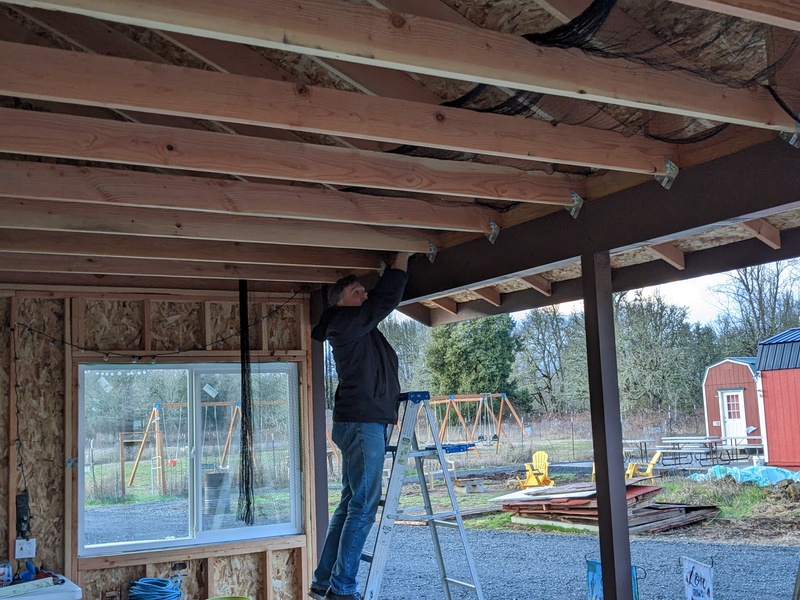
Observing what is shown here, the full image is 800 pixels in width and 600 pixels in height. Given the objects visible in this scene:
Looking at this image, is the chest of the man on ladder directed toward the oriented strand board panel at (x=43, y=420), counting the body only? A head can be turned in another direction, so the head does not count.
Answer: no

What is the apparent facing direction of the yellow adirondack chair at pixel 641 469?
to the viewer's left

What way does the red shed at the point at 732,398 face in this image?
toward the camera

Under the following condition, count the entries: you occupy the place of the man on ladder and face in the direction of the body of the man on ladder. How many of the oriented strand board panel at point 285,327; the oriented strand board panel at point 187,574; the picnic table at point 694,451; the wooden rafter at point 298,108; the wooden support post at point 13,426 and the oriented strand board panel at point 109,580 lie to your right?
1

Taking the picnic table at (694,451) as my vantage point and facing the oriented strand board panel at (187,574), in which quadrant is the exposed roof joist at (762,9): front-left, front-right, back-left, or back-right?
front-left

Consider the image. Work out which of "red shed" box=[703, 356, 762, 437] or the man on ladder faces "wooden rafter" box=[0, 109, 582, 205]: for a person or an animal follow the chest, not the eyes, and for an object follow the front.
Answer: the red shed

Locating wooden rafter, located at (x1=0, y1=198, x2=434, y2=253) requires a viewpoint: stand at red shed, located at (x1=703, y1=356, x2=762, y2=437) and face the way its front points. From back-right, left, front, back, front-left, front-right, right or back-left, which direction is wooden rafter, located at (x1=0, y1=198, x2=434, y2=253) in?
front

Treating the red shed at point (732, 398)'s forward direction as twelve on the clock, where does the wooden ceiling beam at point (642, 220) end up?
The wooden ceiling beam is roughly at 12 o'clock from the red shed.

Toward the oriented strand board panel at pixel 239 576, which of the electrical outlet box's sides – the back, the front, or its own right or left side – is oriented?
left

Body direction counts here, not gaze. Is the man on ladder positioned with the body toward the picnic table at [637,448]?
no

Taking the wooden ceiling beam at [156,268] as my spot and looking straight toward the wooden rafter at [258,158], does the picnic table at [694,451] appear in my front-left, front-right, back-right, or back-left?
back-left

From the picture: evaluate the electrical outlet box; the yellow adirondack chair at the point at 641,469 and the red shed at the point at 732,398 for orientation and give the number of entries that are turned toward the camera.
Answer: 2

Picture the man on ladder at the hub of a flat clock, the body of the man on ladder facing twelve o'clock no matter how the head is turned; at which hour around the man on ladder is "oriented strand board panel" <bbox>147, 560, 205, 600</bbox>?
The oriented strand board panel is roughly at 8 o'clock from the man on ladder.
